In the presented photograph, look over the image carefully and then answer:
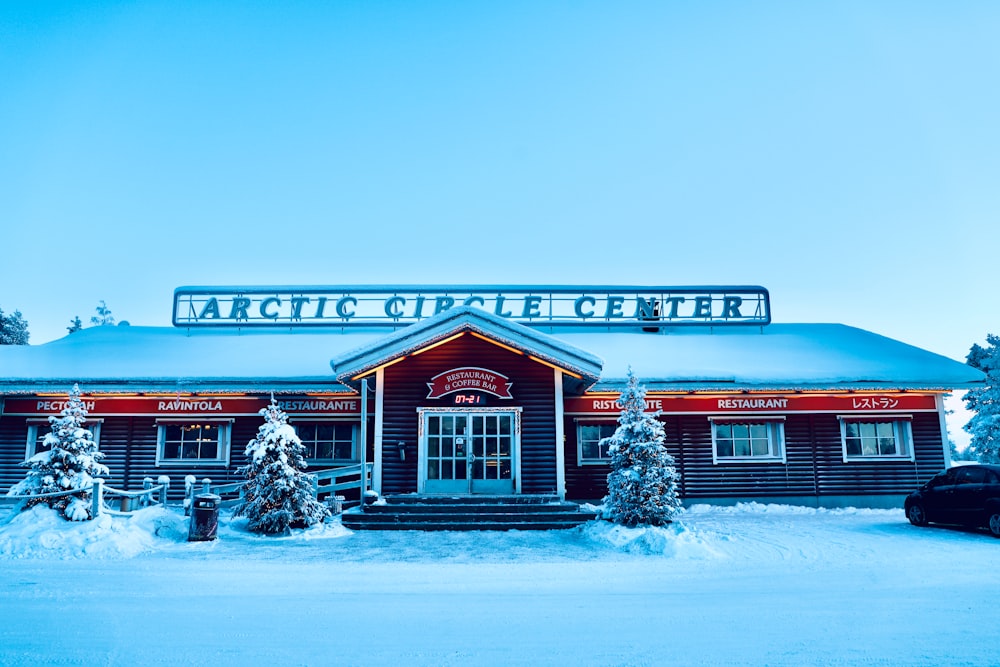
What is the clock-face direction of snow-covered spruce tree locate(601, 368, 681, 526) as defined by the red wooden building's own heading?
The snow-covered spruce tree is roughly at 11 o'clock from the red wooden building.

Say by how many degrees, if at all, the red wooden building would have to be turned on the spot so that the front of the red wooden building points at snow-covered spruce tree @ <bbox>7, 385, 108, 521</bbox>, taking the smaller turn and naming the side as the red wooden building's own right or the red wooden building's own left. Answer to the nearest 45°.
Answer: approximately 45° to the red wooden building's own right

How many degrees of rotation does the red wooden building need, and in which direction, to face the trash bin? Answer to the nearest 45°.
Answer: approximately 45° to its right

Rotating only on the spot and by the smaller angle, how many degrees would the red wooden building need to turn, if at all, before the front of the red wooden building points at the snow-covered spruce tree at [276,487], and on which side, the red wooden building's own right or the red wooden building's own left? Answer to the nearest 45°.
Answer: approximately 45° to the red wooden building's own right

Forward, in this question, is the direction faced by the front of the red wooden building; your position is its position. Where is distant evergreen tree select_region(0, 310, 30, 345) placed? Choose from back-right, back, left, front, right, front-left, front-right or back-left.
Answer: back-right

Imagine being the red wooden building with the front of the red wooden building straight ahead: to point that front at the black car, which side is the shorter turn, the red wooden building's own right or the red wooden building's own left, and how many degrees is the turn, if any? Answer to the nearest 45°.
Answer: approximately 45° to the red wooden building's own left

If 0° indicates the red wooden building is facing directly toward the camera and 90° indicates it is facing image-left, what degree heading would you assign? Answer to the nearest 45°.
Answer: approximately 0°

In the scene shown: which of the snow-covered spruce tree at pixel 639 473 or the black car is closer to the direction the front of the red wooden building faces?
the snow-covered spruce tree

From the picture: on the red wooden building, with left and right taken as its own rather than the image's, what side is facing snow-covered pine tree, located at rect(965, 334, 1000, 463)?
left

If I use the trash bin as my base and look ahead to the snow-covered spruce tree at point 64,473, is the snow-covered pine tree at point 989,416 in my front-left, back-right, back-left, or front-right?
back-right
